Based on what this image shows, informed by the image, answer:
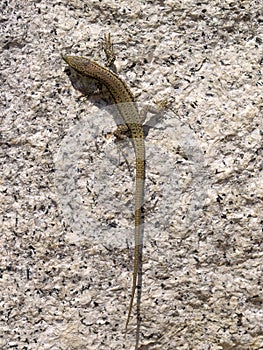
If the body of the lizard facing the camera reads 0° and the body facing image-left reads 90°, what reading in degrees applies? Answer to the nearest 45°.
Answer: approximately 135°
